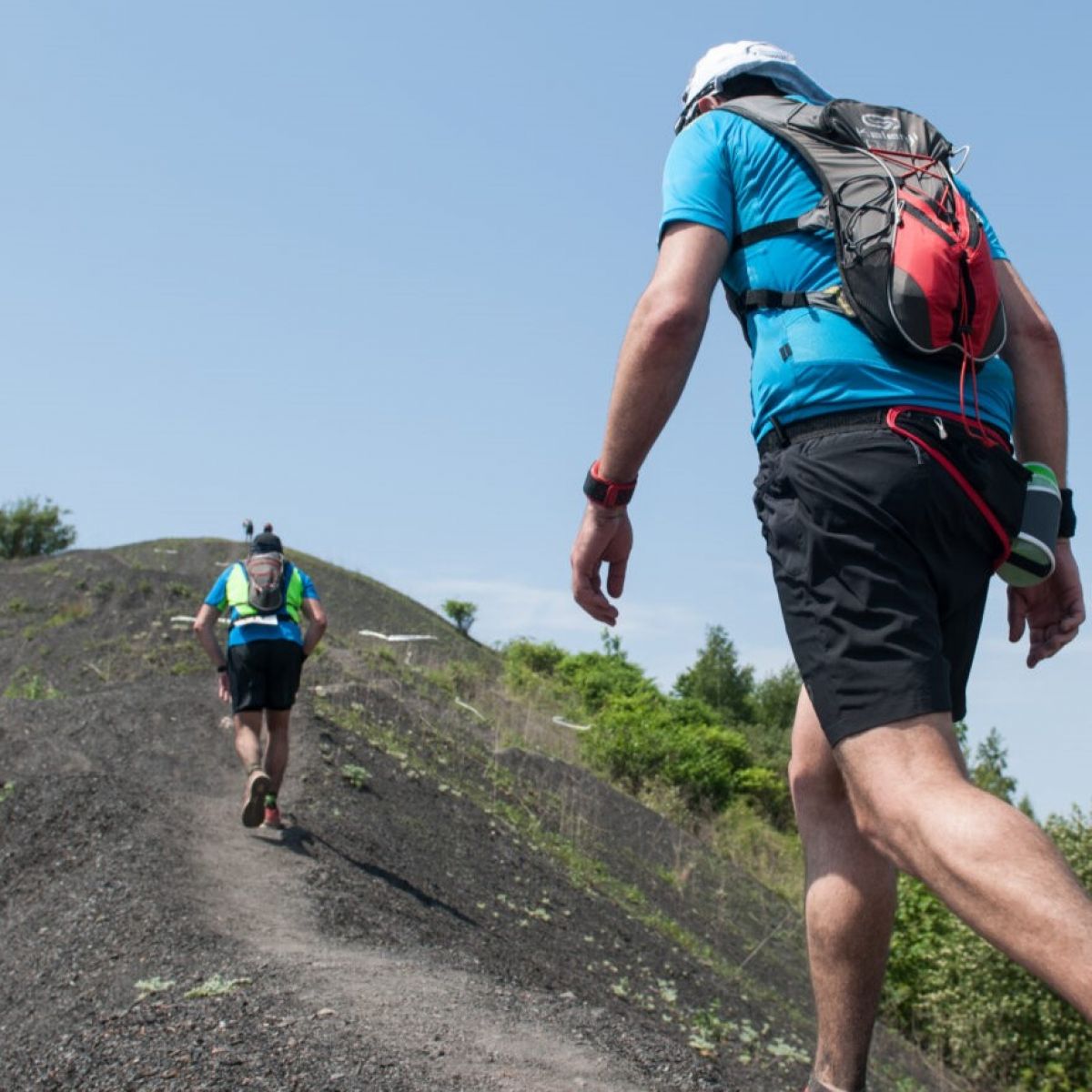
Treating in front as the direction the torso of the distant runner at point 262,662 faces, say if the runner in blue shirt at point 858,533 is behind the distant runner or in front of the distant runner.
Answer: behind

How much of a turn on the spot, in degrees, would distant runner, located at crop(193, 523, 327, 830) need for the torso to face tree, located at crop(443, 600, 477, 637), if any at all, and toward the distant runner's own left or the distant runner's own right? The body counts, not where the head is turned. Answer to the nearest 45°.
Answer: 0° — they already face it

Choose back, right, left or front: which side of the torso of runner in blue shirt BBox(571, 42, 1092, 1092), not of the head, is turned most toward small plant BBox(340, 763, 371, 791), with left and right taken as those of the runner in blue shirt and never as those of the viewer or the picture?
front

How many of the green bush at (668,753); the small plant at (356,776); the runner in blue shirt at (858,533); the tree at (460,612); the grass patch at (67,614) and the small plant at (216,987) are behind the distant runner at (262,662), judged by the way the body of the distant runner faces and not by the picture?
2

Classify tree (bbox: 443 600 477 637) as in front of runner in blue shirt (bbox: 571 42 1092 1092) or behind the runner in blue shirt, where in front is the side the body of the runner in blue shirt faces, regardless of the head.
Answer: in front

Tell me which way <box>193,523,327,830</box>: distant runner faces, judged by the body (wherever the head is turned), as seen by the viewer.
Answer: away from the camera

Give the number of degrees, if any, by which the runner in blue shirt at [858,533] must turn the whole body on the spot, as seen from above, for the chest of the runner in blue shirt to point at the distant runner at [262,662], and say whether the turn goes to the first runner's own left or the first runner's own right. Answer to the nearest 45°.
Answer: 0° — they already face them

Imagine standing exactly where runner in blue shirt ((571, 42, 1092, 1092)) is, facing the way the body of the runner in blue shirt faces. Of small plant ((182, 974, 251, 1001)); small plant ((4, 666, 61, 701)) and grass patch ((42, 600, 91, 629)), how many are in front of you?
3

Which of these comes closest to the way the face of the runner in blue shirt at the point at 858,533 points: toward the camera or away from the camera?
away from the camera

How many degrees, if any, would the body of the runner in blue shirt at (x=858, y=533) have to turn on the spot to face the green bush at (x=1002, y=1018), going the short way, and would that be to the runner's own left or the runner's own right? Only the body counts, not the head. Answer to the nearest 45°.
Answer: approximately 45° to the runner's own right

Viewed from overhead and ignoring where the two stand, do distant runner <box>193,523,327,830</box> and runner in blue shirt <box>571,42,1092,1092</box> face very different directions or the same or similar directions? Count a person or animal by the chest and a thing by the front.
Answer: same or similar directions

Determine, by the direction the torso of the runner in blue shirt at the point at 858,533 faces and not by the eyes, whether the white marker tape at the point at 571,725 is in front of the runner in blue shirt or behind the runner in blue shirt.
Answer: in front

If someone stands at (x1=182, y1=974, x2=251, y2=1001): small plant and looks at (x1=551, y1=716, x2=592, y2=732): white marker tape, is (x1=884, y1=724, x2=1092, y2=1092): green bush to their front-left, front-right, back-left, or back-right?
front-right

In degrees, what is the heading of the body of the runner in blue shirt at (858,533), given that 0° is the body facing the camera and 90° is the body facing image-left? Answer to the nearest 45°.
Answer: approximately 135°

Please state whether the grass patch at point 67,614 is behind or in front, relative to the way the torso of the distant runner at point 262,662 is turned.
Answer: in front

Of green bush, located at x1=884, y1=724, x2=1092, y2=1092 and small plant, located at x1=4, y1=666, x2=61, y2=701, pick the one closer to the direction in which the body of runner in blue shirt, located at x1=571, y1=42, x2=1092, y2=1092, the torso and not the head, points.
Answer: the small plant

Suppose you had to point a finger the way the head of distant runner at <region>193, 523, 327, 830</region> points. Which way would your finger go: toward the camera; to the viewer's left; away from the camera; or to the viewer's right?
away from the camera
